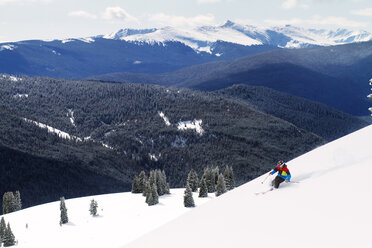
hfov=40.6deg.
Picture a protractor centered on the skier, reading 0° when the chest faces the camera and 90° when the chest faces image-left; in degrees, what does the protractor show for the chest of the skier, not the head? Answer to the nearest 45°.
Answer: approximately 45°
